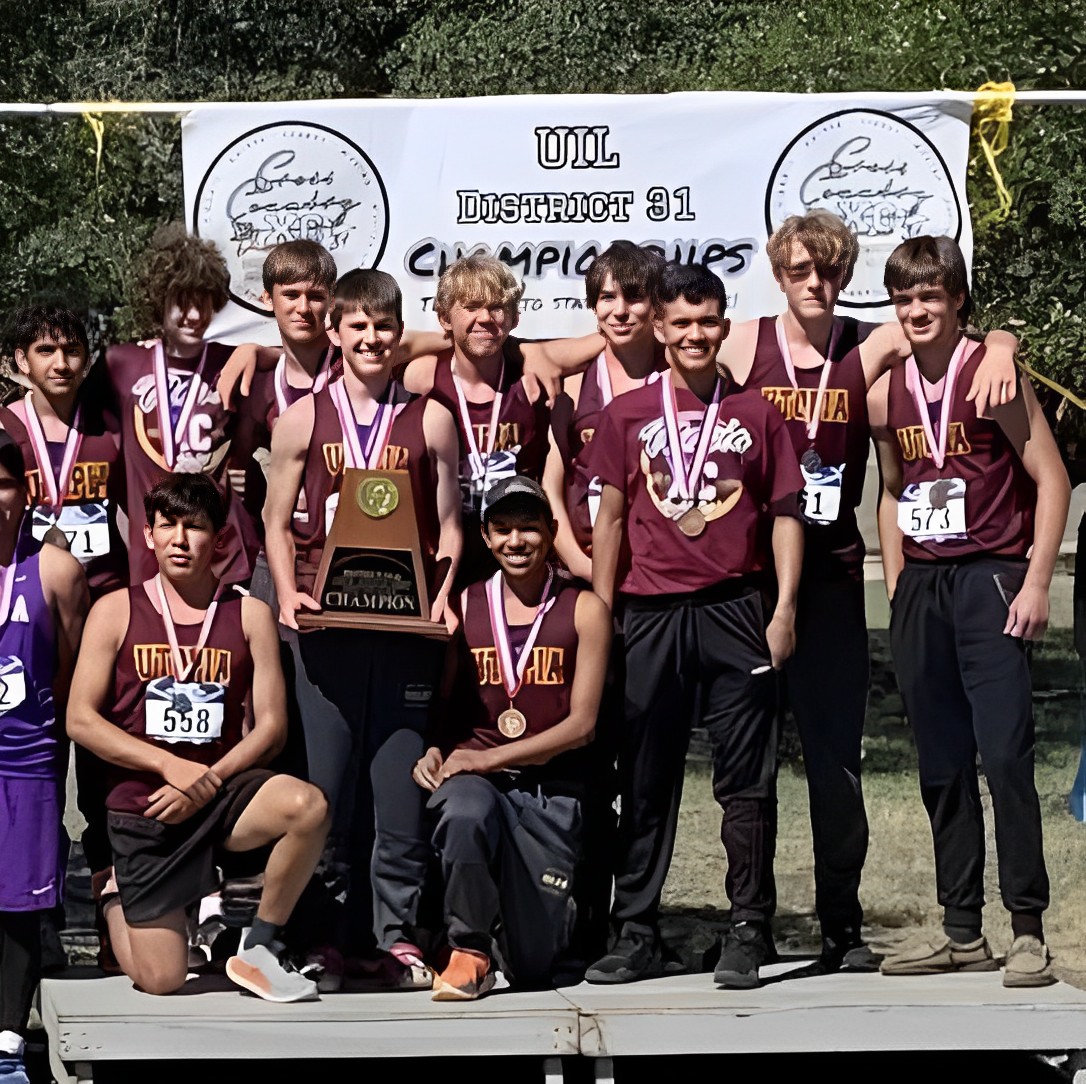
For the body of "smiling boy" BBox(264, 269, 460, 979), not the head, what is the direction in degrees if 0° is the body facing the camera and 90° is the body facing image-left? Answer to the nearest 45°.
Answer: approximately 0°

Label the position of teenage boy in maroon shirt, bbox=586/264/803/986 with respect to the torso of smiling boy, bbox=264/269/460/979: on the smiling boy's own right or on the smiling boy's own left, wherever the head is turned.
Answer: on the smiling boy's own left

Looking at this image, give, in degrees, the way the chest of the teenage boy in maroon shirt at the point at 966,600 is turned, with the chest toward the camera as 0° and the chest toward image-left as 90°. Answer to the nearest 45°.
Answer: approximately 45°

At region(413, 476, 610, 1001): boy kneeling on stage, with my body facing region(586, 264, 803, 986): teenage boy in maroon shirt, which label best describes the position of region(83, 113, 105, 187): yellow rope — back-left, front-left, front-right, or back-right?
back-left

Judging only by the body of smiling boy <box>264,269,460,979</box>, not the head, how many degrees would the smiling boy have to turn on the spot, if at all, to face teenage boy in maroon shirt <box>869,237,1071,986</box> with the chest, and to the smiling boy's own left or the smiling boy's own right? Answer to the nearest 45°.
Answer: approximately 90° to the smiling boy's own left

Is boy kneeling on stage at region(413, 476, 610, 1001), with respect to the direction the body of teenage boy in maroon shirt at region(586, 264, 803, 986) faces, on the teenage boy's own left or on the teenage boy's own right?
on the teenage boy's own right

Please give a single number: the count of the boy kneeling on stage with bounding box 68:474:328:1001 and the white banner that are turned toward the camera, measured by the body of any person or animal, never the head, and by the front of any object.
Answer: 2

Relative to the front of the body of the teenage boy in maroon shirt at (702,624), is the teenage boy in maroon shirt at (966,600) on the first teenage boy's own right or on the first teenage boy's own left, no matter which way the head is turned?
on the first teenage boy's own left
